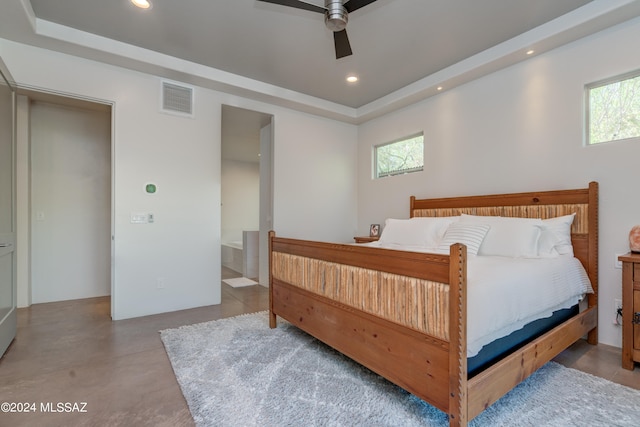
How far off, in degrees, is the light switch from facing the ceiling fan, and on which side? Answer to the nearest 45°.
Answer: approximately 45° to its left

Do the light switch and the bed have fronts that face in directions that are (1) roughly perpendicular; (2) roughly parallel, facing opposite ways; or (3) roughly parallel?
roughly perpendicular

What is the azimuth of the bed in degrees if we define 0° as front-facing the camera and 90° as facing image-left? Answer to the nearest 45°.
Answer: approximately 45°

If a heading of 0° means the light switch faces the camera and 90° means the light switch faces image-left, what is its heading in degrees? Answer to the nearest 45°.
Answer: approximately 0°

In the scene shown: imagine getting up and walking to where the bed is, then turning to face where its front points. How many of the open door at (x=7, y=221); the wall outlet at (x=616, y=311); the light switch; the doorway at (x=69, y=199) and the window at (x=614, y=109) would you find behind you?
2
